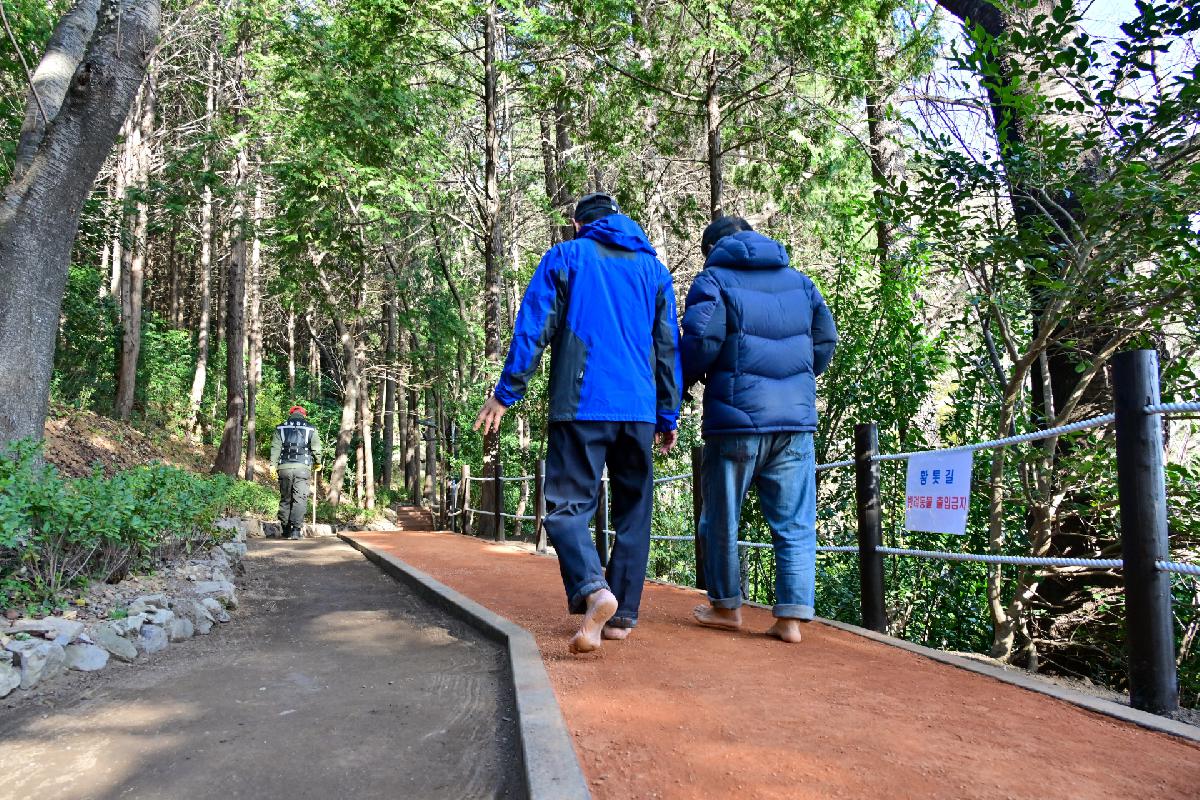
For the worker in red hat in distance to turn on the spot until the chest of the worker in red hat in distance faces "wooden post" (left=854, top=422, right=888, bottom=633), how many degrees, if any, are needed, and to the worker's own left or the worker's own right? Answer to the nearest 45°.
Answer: approximately 180°

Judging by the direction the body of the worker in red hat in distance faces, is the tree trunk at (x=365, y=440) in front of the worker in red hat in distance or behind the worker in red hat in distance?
in front

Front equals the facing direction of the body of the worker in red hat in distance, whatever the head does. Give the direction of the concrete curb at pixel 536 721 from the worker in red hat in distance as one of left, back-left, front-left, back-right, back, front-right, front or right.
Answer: back

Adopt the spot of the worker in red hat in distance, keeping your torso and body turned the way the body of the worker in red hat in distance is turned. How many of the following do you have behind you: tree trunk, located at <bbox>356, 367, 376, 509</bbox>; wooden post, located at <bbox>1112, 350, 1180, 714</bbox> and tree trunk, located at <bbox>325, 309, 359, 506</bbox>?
1

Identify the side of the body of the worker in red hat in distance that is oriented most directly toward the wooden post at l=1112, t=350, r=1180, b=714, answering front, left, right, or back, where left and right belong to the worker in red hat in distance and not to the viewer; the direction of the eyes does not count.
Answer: back

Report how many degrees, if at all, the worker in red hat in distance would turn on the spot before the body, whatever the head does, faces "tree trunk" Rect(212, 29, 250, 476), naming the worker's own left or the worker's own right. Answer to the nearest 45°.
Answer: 0° — they already face it

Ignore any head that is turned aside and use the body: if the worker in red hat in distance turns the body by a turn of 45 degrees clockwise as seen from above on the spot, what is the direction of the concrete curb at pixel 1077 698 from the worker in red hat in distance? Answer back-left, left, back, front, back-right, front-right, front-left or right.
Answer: back-right

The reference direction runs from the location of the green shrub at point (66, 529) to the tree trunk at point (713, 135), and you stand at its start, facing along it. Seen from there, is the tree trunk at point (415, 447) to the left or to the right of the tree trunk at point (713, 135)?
left

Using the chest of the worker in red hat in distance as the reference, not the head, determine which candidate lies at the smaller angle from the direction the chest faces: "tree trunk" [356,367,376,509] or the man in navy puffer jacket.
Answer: the tree trunk

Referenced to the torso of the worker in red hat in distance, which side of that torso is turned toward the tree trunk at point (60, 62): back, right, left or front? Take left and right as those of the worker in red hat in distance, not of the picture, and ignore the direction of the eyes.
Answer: back

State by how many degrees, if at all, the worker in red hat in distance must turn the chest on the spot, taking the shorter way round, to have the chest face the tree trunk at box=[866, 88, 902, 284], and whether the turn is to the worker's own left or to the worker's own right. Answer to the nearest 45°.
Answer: approximately 135° to the worker's own right

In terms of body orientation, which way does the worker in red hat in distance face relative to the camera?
away from the camera

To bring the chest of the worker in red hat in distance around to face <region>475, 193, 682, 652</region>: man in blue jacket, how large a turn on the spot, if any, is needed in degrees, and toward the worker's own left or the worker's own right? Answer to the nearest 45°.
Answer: approximately 180°
